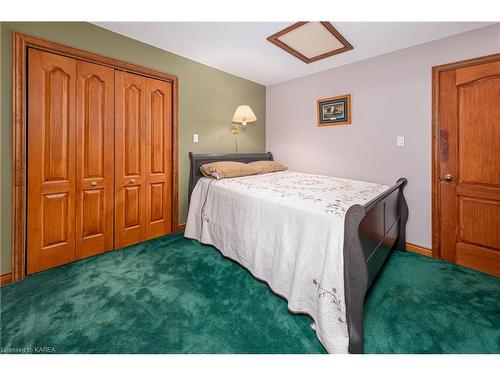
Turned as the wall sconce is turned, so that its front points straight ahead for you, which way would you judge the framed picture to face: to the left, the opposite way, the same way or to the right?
to the right

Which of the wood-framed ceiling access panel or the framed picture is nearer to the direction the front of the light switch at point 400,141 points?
the wood-framed ceiling access panel

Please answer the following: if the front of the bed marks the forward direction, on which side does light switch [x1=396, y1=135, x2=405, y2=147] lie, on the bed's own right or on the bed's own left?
on the bed's own left

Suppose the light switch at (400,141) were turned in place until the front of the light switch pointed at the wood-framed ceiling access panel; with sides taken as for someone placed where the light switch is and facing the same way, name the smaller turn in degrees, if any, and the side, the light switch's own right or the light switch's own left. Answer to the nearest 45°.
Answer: approximately 45° to the light switch's own right

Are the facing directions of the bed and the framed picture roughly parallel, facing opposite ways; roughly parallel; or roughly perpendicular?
roughly perpendicular

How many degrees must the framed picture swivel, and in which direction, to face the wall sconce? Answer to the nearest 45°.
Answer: approximately 45° to its right

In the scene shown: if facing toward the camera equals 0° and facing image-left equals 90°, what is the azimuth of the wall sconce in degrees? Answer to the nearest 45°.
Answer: approximately 315°

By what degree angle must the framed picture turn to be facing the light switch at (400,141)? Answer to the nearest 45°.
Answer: approximately 90° to its left

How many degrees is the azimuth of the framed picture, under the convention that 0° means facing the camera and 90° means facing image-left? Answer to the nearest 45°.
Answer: approximately 45°

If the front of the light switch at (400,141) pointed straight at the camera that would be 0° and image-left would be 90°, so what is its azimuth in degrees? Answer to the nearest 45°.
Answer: approximately 0°
